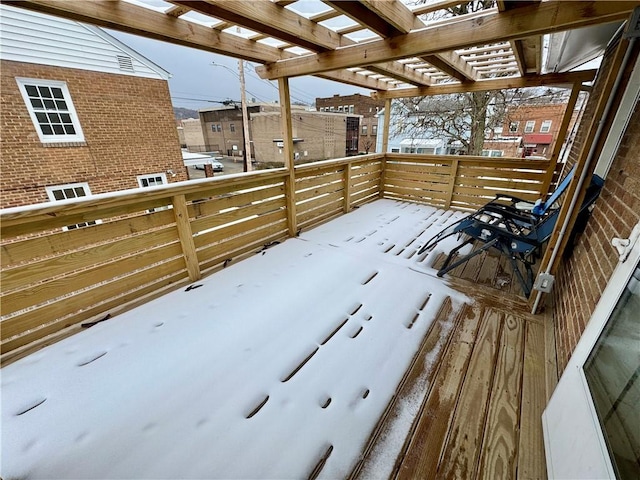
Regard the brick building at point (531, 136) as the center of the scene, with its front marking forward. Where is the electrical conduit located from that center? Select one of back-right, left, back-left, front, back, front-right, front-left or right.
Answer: front

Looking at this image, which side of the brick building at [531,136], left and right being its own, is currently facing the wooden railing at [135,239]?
front

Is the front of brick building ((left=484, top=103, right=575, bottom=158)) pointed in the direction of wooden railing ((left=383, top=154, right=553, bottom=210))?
yes

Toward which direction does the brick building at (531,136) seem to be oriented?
toward the camera

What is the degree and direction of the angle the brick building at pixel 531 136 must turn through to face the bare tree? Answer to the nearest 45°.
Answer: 0° — it already faces it

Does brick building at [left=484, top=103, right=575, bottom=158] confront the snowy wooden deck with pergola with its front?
yes

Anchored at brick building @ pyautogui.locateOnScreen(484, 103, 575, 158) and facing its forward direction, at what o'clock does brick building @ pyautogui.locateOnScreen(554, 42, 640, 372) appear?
brick building @ pyautogui.locateOnScreen(554, 42, 640, 372) is roughly at 12 o'clock from brick building @ pyautogui.locateOnScreen(484, 103, 575, 158).

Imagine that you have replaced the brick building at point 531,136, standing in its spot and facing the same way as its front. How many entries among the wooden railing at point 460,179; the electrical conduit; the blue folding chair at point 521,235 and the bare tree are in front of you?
4

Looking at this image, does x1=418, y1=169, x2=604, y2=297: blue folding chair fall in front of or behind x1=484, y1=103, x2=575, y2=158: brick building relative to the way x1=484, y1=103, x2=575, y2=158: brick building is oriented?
in front

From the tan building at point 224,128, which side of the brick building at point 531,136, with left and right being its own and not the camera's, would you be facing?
right

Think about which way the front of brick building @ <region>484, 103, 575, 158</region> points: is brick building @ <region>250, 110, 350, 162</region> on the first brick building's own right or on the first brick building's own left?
on the first brick building's own right
